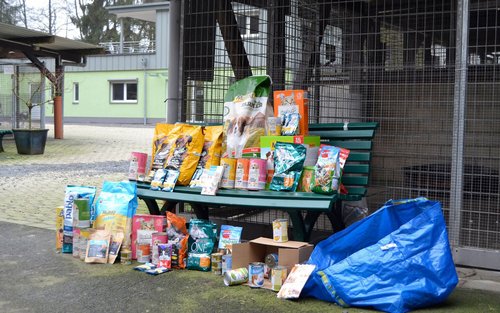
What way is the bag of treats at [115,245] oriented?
toward the camera

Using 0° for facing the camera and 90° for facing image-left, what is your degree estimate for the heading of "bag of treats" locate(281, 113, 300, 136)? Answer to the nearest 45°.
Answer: approximately 0°

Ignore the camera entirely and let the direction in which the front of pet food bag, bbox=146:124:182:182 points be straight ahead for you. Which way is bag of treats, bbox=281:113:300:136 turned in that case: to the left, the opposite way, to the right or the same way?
the same way

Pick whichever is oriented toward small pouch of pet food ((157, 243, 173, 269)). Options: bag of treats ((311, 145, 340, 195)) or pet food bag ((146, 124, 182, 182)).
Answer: the pet food bag

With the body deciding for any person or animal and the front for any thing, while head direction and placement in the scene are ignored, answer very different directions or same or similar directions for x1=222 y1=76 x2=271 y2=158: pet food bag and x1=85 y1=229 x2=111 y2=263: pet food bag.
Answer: same or similar directions

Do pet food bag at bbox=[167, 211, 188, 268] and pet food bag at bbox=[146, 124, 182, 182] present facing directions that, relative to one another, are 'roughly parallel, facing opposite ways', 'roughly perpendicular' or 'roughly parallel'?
roughly parallel

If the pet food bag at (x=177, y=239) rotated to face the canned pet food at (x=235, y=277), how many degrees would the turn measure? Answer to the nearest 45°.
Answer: approximately 45° to its left

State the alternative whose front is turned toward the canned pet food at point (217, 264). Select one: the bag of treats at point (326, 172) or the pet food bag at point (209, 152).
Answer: the pet food bag

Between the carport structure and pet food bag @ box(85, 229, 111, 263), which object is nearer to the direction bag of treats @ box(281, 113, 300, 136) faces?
the pet food bag

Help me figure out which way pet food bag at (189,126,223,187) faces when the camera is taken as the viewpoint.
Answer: facing the viewer

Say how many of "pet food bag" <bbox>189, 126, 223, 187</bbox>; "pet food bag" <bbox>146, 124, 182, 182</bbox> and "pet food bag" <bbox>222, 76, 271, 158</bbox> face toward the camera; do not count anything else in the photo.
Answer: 3

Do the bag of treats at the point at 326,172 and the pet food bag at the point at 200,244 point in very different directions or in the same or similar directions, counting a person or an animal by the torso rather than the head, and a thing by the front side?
same or similar directions

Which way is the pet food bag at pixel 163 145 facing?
toward the camera
